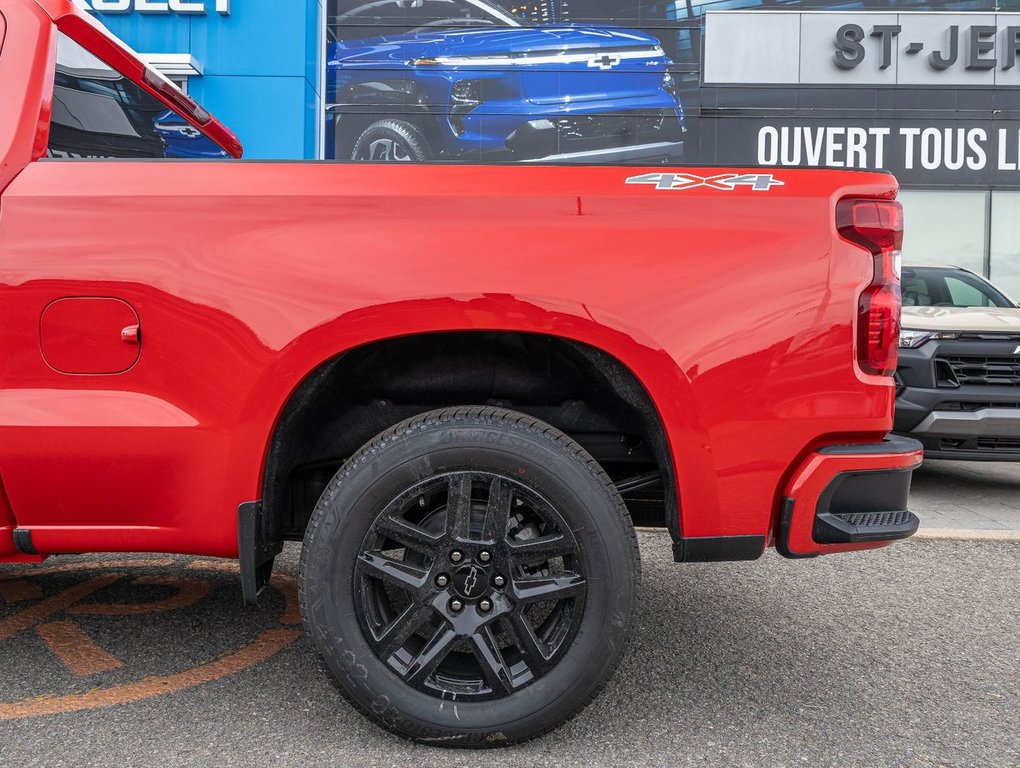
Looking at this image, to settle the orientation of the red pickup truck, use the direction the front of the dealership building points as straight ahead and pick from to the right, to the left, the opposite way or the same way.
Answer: to the right

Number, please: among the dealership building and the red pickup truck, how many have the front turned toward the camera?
1

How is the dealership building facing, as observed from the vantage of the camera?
facing the viewer

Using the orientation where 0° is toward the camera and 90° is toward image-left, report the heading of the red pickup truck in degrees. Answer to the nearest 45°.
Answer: approximately 90°

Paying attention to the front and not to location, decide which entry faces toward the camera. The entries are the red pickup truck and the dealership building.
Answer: the dealership building

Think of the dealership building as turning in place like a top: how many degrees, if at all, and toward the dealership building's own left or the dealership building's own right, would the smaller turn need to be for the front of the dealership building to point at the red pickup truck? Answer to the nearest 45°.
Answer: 0° — it already faces it

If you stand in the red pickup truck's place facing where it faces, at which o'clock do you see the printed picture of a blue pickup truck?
The printed picture of a blue pickup truck is roughly at 3 o'clock from the red pickup truck.
